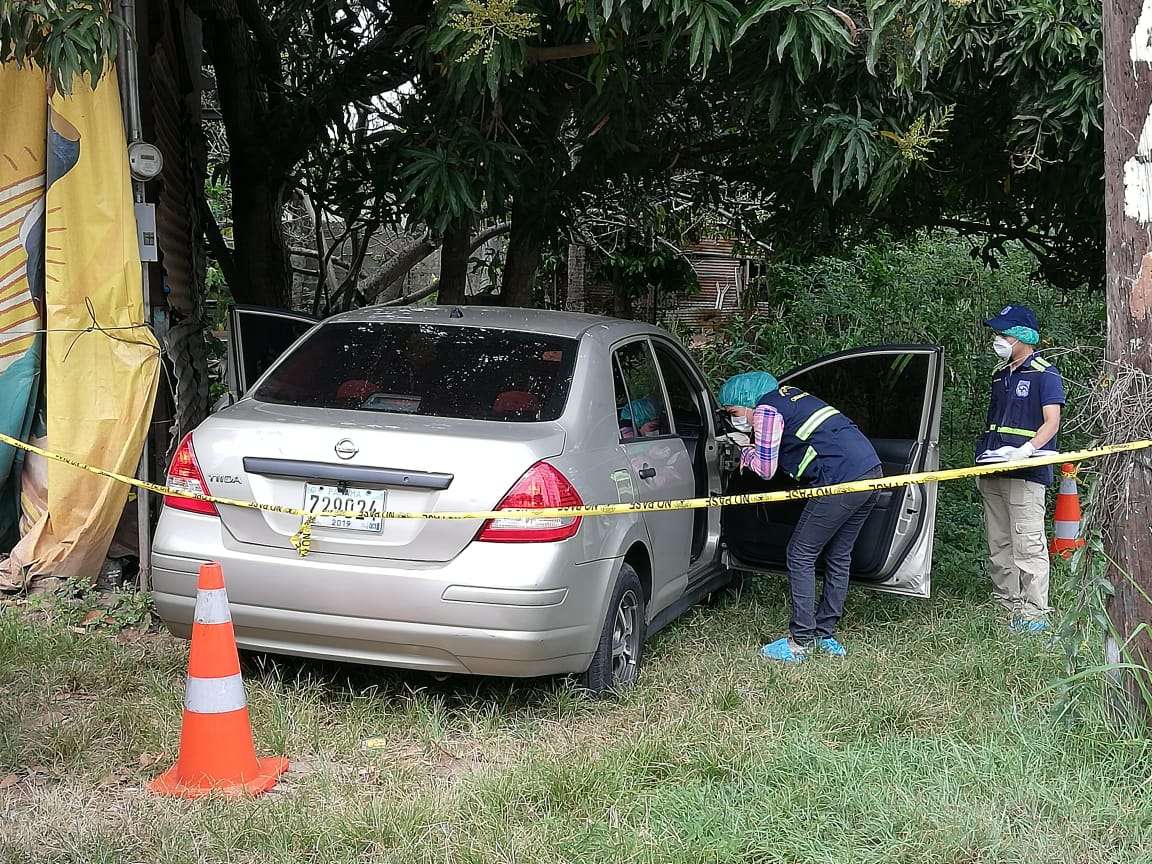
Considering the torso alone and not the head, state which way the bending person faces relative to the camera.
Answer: to the viewer's left

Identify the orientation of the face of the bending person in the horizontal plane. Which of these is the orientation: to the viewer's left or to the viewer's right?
to the viewer's left

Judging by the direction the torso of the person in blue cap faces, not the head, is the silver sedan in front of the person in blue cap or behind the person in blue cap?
in front

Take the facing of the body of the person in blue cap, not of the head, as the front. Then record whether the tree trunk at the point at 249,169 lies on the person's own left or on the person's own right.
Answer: on the person's own right

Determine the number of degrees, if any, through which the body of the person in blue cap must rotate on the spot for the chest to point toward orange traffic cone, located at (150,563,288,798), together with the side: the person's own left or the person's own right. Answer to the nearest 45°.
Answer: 0° — they already face it

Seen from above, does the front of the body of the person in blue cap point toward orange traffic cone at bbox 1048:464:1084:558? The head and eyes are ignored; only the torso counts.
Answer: no

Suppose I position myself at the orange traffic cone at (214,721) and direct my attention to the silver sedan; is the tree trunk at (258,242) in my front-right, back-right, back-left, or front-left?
front-left

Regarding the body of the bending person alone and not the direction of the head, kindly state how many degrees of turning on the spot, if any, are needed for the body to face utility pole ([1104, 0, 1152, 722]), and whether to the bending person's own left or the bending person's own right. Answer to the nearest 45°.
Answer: approximately 135° to the bending person's own left

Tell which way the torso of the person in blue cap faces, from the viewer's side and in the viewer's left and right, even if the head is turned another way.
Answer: facing the viewer and to the left of the viewer

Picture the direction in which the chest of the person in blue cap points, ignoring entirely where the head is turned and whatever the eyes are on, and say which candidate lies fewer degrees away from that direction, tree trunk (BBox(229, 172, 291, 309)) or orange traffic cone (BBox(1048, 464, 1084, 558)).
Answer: the tree trunk

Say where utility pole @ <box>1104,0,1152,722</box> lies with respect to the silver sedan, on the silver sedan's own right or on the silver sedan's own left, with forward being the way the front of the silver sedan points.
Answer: on the silver sedan's own right

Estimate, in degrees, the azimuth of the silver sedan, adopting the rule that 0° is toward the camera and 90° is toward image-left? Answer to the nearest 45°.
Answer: approximately 225°

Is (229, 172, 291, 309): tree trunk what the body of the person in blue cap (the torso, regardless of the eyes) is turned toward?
no

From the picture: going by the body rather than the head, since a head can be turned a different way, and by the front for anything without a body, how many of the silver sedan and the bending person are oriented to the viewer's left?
1
